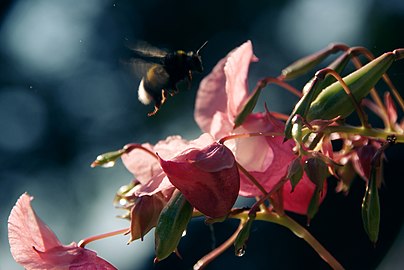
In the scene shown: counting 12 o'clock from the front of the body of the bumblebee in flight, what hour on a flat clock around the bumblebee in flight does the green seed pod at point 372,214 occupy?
The green seed pod is roughly at 12 o'clock from the bumblebee in flight.

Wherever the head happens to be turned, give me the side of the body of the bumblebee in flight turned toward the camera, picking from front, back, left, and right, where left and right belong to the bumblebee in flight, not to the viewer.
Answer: right
